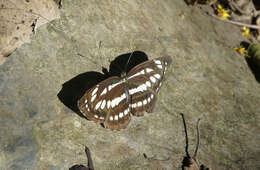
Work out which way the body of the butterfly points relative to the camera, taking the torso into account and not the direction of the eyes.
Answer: away from the camera

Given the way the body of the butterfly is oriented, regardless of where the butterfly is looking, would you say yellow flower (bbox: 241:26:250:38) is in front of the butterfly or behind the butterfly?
in front

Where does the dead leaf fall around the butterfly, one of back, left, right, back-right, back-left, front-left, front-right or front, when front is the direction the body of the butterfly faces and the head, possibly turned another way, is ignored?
left

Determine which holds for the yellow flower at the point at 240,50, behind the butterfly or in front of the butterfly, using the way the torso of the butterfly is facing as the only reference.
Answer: in front
